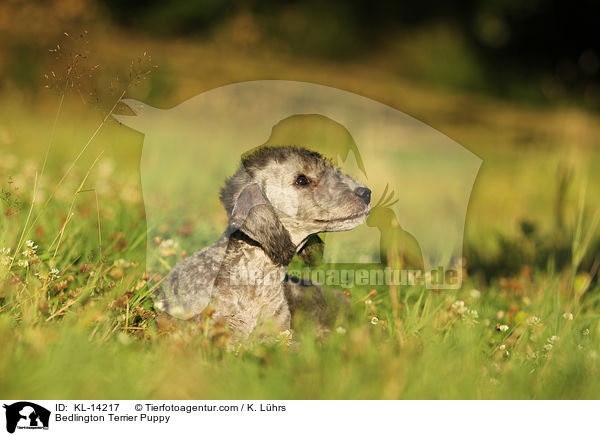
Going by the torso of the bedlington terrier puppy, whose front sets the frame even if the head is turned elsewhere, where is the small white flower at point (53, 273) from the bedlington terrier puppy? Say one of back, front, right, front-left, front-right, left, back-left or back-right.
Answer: back

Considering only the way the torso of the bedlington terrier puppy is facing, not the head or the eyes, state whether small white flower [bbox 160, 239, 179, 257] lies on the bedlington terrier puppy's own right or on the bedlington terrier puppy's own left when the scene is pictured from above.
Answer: on the bedlington terrier puppy's own left

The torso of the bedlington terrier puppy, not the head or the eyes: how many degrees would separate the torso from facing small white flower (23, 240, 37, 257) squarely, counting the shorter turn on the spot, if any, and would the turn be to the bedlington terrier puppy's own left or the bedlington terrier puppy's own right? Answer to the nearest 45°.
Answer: approximately 180°

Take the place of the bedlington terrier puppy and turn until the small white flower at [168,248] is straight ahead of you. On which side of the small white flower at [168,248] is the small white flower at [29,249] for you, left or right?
left

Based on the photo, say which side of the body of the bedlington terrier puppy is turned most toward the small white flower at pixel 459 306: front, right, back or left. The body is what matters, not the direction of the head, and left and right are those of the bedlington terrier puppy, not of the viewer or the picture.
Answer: front

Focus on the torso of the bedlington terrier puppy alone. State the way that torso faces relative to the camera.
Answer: to the viewer's right

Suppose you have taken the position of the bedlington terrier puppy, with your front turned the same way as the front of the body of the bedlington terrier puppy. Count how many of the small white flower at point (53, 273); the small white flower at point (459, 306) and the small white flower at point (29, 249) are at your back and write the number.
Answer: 2
